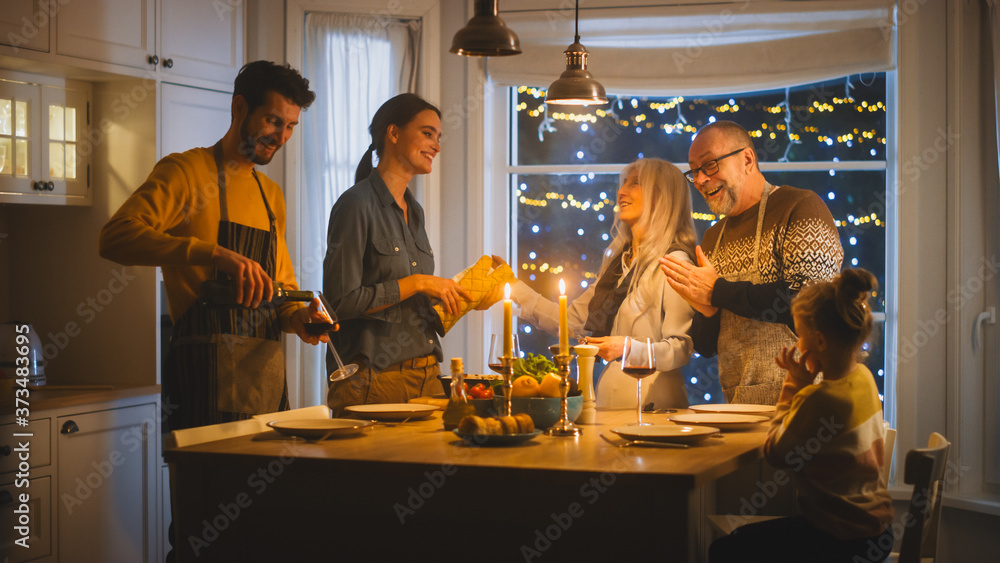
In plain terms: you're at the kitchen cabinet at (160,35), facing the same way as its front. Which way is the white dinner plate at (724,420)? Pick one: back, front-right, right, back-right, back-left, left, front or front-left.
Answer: front

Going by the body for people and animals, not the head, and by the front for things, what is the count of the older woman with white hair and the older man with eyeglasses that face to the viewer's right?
0

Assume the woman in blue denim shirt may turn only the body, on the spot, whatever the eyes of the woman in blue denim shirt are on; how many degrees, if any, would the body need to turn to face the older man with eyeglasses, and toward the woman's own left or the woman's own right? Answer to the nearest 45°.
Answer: approximately 45° to the woman's own left

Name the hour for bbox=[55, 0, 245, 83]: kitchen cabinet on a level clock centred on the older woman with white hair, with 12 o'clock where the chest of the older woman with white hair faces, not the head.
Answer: The kitchen cabinet is roughly at 1 o'clock from the older woman with white hair.

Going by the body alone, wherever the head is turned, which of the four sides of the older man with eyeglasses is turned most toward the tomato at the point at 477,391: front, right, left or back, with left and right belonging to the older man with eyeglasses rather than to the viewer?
front

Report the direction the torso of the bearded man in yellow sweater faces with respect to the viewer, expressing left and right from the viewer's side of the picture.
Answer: facing the viewer and to the right of the viewer

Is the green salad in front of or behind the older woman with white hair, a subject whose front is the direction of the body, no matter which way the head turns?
in front

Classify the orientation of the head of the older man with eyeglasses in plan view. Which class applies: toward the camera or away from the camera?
toward the camera

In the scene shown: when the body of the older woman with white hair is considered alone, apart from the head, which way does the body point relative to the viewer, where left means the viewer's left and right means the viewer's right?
facing the viewer and to the left of the viewer

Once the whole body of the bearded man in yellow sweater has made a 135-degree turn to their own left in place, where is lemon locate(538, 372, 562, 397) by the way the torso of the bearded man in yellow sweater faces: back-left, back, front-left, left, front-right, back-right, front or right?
back-right

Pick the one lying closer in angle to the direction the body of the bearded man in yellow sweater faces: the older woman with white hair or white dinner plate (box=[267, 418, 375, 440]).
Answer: the white dinner plate

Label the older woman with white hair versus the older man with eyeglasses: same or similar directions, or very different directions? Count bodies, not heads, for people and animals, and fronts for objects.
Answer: same or similar directions

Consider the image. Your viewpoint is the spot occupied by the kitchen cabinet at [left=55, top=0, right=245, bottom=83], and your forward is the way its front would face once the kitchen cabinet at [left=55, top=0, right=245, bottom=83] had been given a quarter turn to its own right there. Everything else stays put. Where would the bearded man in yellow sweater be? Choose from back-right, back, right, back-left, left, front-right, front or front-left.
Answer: front-left

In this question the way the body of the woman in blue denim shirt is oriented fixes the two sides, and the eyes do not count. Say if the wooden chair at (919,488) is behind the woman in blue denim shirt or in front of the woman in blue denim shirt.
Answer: in front

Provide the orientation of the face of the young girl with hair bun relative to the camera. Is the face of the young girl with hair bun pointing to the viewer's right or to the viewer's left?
to the viewer's left

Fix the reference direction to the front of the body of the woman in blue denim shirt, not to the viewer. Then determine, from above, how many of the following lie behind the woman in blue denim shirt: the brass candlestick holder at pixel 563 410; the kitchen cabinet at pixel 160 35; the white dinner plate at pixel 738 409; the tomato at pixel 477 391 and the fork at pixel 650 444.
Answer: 1

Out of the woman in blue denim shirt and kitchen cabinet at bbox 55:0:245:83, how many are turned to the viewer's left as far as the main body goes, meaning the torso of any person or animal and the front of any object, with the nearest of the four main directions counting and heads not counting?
0
